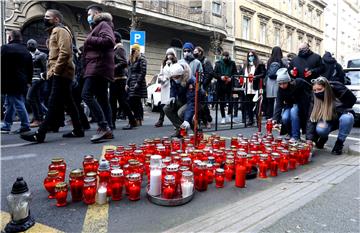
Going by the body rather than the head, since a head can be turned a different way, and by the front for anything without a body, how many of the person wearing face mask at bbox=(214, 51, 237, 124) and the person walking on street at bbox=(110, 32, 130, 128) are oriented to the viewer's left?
1

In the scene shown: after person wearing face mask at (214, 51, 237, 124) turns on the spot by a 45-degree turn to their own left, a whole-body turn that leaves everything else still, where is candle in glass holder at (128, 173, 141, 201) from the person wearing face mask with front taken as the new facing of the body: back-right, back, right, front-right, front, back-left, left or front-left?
front-right

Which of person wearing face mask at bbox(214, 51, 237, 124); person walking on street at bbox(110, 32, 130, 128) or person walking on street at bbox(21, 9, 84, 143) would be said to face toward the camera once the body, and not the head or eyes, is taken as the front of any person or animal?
the person wearing face mask

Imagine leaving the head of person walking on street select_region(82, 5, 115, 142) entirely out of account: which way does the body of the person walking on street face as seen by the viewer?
to the viewer's left

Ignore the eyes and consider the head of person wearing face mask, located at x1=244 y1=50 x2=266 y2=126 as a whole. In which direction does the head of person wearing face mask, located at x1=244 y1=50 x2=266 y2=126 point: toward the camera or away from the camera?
toward the camera

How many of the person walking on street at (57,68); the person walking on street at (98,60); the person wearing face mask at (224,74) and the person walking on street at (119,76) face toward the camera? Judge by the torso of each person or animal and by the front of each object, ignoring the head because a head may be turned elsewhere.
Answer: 1

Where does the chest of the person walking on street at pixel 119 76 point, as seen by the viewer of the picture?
to the viewer's left

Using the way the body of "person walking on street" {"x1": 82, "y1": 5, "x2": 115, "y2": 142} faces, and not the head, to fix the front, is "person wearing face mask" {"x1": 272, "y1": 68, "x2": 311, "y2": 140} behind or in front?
behind

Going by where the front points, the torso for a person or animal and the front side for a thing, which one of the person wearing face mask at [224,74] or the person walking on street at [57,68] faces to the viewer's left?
the person walking on street

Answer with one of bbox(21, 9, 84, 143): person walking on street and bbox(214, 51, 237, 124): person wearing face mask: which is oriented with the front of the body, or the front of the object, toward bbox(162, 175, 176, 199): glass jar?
the person wearing face mask

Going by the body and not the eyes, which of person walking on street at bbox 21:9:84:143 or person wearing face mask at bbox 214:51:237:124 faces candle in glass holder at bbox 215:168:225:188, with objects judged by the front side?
the person wearing face mask

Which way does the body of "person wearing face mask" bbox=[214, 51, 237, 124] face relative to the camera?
toward the camera

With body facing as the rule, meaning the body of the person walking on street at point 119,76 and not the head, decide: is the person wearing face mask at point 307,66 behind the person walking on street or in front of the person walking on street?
behind

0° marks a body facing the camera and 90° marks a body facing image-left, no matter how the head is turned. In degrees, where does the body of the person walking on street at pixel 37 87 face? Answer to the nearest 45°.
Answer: approximately 45°

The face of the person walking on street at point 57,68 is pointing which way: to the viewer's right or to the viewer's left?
to the viewer's left

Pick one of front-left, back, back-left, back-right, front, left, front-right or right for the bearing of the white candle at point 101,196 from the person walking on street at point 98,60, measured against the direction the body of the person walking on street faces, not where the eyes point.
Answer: left

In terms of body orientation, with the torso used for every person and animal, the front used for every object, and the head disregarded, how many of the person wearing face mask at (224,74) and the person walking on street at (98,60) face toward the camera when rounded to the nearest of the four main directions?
1

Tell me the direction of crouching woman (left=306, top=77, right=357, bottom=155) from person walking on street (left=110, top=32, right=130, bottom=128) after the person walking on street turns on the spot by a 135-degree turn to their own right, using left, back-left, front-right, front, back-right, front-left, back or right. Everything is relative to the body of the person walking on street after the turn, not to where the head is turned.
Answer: right

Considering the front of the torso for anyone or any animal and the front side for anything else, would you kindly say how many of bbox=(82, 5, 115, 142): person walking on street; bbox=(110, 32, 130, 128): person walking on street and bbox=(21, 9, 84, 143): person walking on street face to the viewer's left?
3

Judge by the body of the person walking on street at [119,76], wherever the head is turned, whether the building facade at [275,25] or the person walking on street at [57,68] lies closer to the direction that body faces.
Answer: the person walking on street

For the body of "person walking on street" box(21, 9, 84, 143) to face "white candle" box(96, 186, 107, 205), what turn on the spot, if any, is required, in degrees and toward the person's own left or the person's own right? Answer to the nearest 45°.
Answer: approximately 90° to the person's own left
